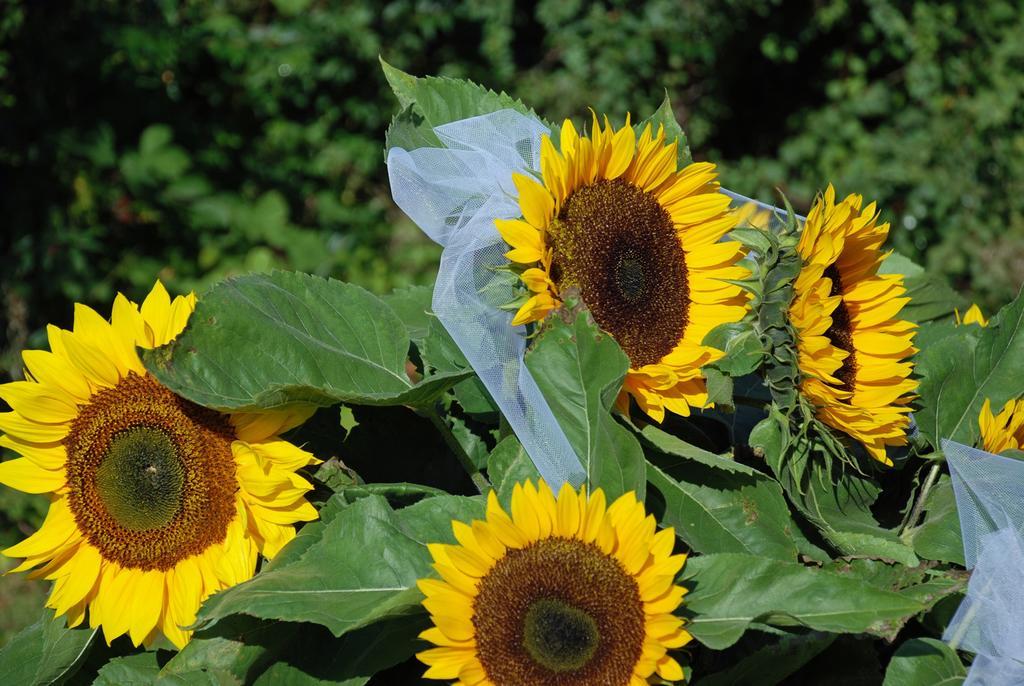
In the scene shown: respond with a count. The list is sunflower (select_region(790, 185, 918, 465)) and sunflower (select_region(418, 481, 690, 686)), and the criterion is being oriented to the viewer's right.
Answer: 1

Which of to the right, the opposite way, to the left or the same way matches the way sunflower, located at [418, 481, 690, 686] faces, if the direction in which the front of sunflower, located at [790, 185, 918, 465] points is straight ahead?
to the right

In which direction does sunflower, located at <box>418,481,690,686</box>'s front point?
toward the camera

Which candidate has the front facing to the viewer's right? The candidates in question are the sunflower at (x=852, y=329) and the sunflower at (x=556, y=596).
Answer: the sunflower at (x=852, y=329)

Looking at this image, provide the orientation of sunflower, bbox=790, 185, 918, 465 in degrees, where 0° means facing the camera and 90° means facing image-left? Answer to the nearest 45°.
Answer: approximately 270°

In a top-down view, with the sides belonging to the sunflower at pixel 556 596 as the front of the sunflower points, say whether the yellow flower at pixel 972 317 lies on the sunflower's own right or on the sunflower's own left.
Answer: on the sunflower's own left

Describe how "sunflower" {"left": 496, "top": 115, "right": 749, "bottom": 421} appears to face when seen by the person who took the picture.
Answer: facing the viewer and to the right of the viewer
